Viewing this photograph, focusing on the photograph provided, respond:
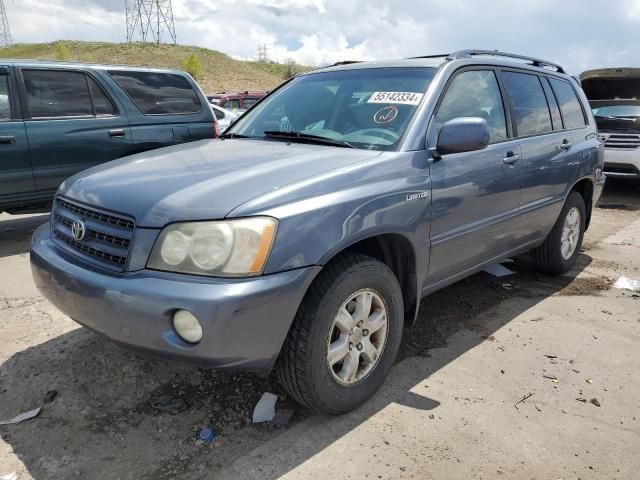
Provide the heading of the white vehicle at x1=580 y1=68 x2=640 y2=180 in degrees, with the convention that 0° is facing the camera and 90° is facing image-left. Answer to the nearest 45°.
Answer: approximately 0°

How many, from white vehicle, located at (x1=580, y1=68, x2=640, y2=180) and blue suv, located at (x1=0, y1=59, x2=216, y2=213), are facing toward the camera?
1

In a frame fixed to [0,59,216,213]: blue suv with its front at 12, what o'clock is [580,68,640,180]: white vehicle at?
The white vehicle is roughly at 6 o'clock from the blue suv.

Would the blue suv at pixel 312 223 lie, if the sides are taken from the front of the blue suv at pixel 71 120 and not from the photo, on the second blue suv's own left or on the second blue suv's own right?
on the second blue suv's own left

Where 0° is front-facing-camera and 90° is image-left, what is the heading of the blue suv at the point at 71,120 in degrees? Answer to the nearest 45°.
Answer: approximately 90°

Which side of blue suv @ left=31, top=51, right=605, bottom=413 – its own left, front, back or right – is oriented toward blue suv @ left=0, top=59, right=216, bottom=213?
right
